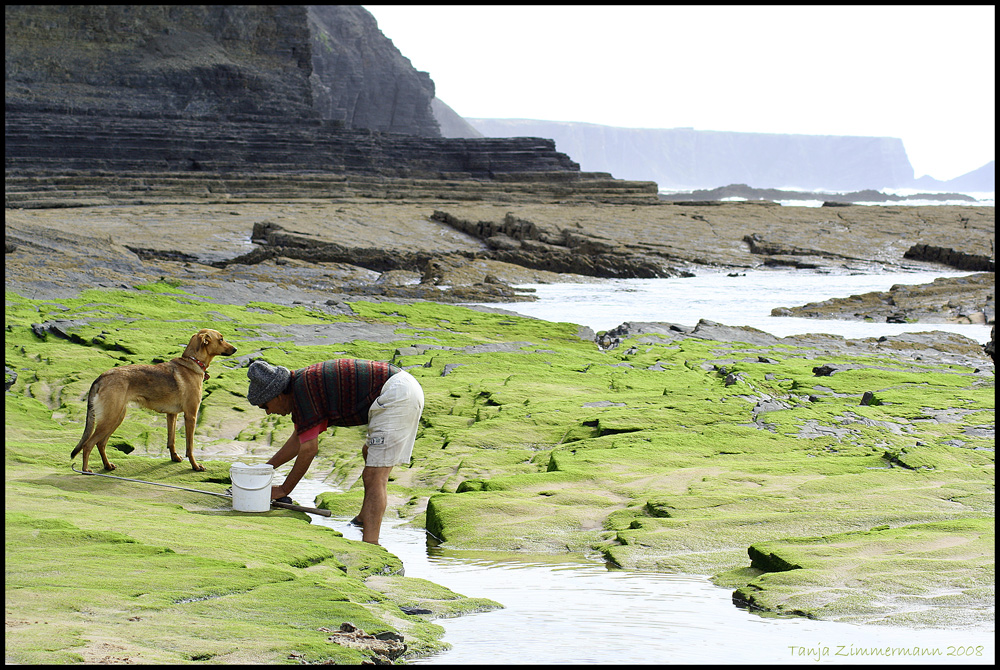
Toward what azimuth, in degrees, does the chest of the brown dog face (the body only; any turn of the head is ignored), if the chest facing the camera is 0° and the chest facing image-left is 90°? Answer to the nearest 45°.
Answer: approximately 270°

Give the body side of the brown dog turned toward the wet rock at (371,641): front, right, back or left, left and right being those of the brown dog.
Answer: right

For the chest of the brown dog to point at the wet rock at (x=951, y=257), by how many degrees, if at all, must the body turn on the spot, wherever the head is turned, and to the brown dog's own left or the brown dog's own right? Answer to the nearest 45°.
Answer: approximately 45° to the brown dog's own left
